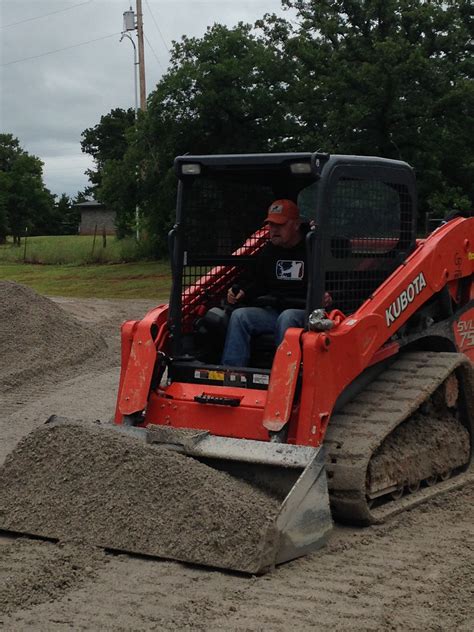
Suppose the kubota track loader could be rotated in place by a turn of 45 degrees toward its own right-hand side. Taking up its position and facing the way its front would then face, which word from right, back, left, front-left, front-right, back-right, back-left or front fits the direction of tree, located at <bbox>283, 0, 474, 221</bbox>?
right

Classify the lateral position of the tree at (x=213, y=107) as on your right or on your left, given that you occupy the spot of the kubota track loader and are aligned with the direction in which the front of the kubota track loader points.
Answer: on your right

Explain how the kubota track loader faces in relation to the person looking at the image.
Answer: facing the viewer and to the left of the viewer

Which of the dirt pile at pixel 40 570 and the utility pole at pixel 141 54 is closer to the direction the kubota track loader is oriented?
the dirt pile

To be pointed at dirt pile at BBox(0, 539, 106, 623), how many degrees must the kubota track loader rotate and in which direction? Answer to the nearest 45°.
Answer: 0° — it already faces it

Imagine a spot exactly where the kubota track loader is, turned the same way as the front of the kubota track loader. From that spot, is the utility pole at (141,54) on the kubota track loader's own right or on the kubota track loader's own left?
on the kubota track loader's own right

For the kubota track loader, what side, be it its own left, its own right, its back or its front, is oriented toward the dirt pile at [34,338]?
right
